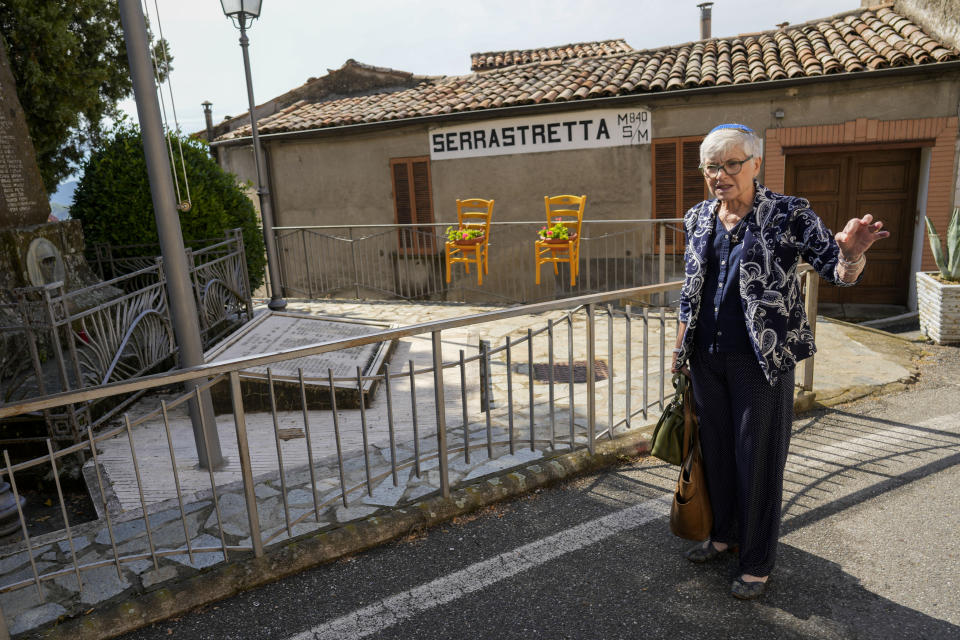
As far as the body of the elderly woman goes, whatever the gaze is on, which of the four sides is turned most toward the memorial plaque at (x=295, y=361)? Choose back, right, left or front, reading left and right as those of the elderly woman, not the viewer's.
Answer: right

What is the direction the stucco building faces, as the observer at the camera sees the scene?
facing the viewer and to the left of the viewer

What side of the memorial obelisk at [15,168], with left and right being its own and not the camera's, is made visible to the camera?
front

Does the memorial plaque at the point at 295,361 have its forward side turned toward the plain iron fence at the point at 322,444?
yes

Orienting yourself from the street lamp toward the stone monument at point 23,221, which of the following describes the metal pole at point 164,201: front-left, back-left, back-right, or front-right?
front-left

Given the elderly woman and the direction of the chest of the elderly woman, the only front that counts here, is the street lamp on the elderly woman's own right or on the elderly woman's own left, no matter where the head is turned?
on the elderly woman's own right

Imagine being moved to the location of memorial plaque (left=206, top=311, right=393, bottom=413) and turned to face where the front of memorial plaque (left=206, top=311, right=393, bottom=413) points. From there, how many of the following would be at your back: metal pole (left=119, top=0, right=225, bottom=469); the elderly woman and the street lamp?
1
